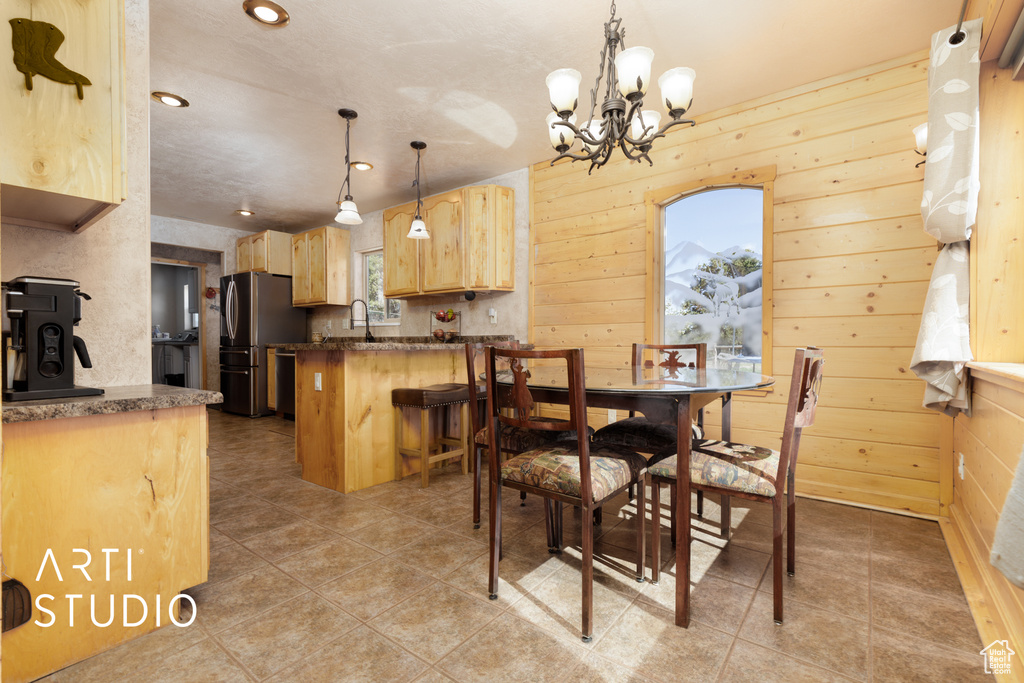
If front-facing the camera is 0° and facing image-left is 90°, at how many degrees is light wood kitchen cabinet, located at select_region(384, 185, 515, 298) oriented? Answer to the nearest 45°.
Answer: approximately 45°

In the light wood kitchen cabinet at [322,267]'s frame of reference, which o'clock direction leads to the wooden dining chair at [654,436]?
The wooden dining chair is roughly at 10 o'clock from the light wood kitchen cabinet.

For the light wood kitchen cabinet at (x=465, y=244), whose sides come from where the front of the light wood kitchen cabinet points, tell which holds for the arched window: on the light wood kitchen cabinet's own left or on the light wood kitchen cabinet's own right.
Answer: on the light wood kitchen cabinet's own left

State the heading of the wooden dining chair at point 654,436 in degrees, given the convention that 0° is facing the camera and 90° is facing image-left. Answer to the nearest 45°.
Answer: approximately 45°

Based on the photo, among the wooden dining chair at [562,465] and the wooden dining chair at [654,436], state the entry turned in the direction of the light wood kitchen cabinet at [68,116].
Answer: the wooden dining chair at [654,436]

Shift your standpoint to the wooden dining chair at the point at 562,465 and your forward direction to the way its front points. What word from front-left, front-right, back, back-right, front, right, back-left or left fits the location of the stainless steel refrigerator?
left

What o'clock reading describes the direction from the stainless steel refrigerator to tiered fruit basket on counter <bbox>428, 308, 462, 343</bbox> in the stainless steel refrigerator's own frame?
The tiered fruit basket on counter is roughly at 9 o'clock from the stainless steel refrigerator.

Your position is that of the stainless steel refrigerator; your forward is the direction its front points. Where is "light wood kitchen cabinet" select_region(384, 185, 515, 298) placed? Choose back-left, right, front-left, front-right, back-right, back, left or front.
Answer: left

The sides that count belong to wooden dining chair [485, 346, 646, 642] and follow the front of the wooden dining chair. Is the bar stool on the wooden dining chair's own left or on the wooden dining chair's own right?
on the wooden dining chair's own left

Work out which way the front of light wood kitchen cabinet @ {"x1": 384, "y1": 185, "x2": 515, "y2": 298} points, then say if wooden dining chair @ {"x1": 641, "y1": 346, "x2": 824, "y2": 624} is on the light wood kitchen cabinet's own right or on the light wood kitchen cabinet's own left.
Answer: on the light wood kitchen cabinet's own left

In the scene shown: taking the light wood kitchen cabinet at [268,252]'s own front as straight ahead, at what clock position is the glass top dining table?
The glass top dining table is roughly at 10 o'clock from the light wood kitchen cabinet.

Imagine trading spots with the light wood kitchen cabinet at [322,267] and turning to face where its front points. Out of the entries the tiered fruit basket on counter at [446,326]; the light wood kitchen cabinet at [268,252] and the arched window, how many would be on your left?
2

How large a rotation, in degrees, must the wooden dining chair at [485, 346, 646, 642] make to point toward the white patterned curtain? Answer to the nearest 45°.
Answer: approximately 45° to its right

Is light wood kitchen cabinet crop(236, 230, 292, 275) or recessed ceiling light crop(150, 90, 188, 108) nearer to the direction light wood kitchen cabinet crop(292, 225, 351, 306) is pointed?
the recessed ceiling light
